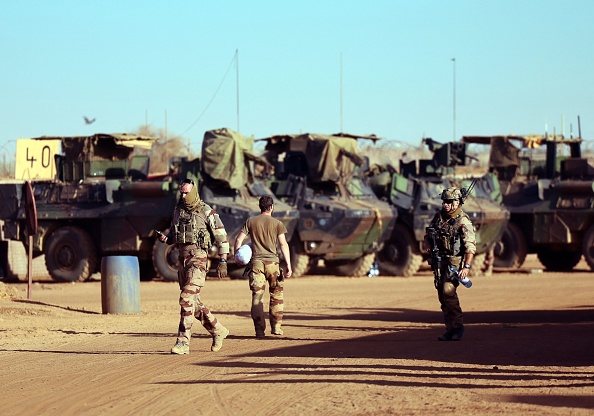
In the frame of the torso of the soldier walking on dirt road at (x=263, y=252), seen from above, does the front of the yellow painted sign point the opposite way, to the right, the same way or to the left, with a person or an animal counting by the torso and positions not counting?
the opposite way

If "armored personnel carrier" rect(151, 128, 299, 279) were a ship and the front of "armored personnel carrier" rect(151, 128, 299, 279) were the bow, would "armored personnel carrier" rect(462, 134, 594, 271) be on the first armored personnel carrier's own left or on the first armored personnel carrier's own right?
on the first armored personnel carrier's own left

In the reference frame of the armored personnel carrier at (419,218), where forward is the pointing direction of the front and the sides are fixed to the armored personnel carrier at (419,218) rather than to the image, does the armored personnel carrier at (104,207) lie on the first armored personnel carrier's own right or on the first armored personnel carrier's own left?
on the first armored personnel carrier's own right

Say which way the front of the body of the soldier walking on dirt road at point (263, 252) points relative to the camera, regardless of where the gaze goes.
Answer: away from the camera

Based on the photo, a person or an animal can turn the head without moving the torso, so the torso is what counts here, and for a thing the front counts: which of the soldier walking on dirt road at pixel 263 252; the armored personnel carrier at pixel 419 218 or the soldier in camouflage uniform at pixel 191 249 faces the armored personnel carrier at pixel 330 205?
the soldier walking on dirt road

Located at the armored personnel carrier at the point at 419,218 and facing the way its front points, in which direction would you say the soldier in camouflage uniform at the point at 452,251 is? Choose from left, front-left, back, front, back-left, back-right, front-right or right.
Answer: front-right

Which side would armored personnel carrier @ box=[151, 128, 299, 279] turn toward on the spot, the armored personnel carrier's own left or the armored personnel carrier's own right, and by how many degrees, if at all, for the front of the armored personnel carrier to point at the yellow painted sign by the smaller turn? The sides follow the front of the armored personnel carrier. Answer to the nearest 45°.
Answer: approximately 135° to the armored personnel carrier's own right

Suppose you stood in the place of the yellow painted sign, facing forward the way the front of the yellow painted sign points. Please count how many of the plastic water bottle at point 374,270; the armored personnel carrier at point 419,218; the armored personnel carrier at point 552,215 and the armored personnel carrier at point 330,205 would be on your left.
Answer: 4

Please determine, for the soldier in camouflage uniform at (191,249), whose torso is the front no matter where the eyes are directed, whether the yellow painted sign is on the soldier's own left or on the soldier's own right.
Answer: on the soldier's own right

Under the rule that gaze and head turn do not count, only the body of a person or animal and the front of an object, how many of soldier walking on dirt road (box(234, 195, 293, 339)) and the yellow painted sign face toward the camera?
1
